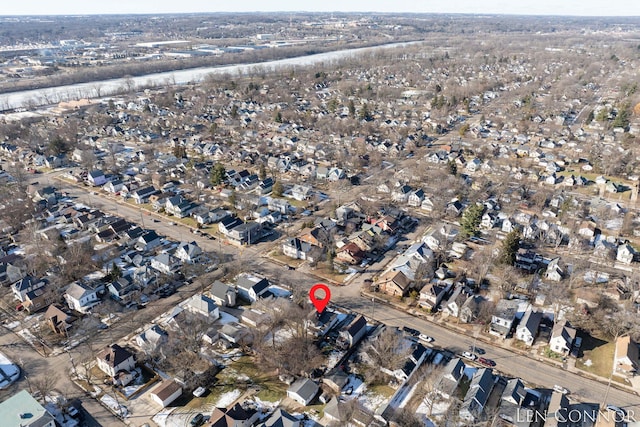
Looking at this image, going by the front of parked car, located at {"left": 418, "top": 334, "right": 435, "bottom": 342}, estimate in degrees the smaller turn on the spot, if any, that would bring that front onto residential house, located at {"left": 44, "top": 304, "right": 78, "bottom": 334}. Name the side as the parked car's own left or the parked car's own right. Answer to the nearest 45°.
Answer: approximately 135° to the parked car's own right

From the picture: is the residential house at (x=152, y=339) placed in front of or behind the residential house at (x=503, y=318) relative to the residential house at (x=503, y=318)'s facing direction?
in front

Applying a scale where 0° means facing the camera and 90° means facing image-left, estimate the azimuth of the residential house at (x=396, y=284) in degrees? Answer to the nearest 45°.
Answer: approximately 45°

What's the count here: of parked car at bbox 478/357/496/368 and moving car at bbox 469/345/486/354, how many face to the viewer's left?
0

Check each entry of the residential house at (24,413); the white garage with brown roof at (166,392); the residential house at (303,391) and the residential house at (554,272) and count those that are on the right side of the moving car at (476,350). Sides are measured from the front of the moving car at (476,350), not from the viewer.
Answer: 3

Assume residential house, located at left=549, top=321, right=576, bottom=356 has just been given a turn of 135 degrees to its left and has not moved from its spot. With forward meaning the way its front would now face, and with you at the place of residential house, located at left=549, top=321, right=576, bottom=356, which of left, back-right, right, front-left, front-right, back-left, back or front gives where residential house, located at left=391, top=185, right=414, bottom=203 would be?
back-left
